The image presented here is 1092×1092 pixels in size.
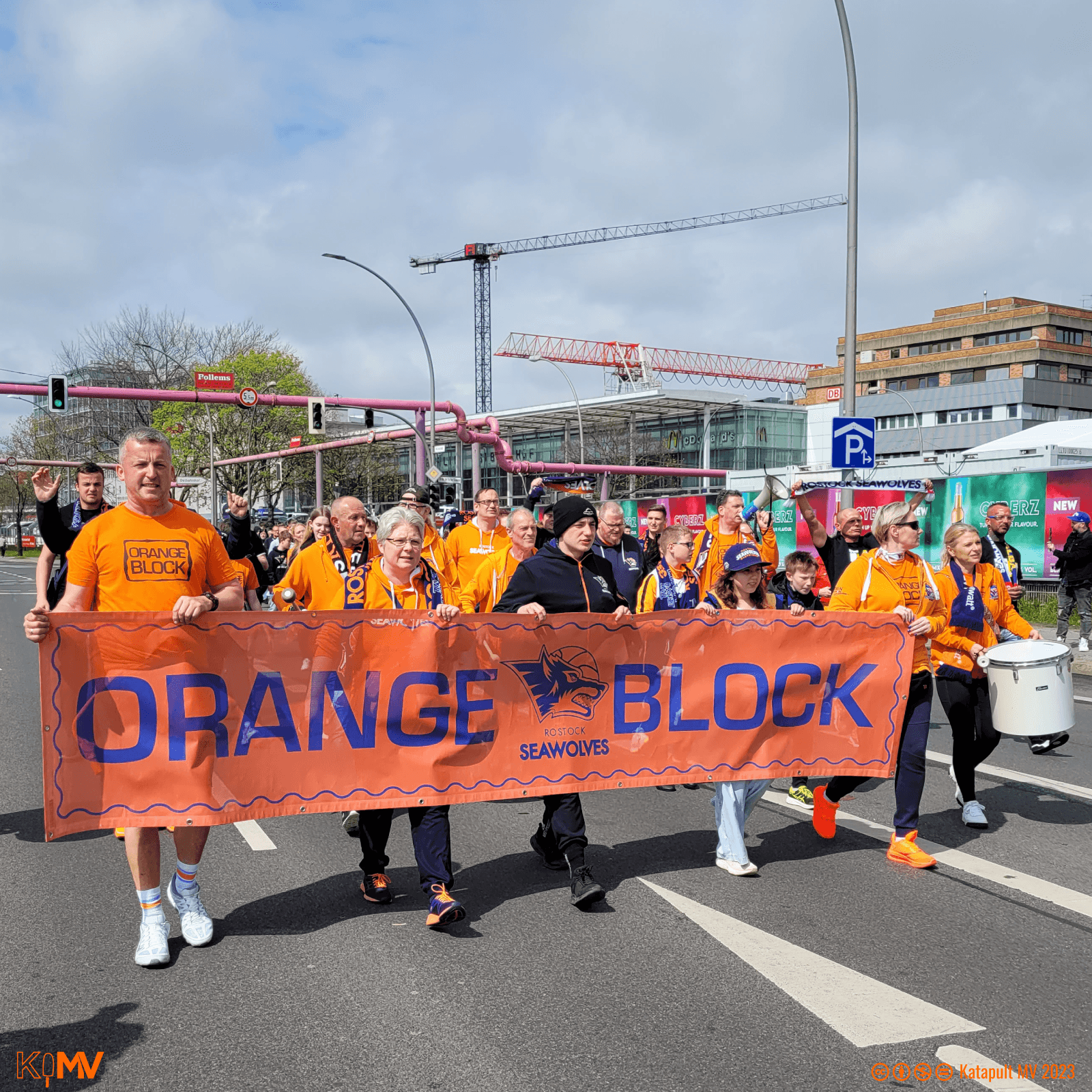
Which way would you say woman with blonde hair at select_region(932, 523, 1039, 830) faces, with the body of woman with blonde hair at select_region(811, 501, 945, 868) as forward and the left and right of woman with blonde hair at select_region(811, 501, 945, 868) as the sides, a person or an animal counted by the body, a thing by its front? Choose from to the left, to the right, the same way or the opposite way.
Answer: the same way

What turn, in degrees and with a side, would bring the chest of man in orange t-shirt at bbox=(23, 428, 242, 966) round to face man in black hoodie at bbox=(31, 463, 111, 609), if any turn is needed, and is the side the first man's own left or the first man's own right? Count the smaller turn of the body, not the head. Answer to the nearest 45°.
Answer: approximately 180°

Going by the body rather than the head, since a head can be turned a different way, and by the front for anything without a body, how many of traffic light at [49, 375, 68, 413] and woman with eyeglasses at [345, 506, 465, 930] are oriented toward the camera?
2

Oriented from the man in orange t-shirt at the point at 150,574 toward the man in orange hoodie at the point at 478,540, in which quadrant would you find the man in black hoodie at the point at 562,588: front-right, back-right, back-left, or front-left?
front-right

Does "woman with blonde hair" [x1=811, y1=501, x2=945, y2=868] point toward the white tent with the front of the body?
no

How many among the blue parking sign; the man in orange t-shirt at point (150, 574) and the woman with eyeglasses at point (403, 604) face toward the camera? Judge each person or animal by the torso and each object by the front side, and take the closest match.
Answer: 3

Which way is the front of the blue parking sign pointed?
toward the camera

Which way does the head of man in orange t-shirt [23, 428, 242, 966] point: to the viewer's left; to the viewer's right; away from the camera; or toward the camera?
toward the camera

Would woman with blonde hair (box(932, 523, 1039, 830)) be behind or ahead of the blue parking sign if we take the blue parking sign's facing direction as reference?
ahead

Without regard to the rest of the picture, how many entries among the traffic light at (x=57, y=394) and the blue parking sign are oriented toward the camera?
2

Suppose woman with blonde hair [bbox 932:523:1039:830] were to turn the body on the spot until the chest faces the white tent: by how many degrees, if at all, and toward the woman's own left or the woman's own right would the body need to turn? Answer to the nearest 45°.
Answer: approximately 135° to the woman's own left

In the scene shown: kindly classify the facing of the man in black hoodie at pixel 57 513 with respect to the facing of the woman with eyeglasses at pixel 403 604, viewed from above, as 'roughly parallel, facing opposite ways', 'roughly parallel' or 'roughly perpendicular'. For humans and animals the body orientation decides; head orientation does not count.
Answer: roughly parallel

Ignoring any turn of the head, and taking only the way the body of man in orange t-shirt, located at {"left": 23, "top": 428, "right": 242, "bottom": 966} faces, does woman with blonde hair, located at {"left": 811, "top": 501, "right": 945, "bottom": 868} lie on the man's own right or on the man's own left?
on the man's own left

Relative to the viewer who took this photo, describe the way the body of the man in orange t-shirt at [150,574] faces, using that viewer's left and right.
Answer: facing the viewer

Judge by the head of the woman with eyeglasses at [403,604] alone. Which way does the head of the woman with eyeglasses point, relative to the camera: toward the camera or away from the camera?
toward the camera

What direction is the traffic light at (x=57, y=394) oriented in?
toward the camera
